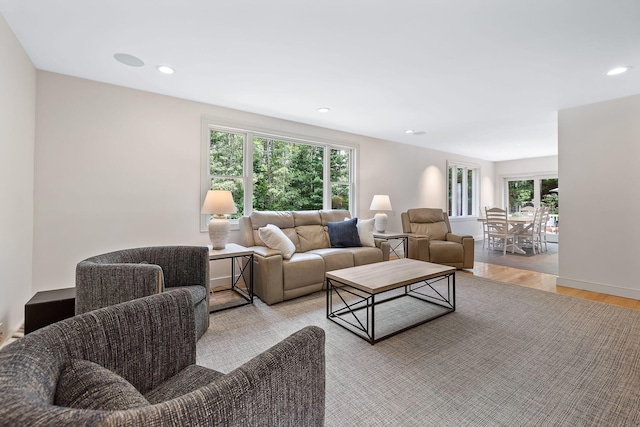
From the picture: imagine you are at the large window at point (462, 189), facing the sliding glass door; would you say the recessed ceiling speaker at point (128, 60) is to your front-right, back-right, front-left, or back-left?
back-right

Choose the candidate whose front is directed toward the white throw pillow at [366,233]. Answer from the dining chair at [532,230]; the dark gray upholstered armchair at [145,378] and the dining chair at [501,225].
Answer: the dark gray upholstered armchair

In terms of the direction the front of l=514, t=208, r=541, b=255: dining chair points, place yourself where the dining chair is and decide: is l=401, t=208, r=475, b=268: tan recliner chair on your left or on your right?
on your left

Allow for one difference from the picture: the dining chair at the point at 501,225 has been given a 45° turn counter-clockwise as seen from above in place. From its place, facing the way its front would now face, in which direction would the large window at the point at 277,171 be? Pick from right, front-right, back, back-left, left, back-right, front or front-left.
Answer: back-left

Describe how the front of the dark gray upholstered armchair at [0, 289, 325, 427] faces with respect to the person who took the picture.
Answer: facing away from the viewer and to the right of the viewer

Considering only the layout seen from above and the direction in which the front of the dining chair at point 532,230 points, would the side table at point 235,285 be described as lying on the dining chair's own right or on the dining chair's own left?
on the dining chair's own left

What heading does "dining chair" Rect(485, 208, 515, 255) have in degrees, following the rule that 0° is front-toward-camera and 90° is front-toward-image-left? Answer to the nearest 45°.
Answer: approximately 225°

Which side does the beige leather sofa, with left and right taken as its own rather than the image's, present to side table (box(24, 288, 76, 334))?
right

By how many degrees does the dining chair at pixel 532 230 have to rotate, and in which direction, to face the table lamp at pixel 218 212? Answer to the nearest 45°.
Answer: approximately 90° to its left

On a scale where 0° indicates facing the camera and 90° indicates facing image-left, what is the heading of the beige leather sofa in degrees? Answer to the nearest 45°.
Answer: approximately 315°

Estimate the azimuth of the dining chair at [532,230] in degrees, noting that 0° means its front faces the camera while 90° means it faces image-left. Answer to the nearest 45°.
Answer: approximately 135°

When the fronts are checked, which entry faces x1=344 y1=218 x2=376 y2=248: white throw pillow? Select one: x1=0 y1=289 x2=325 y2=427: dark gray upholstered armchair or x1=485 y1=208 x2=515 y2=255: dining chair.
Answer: the dark gray upholstered armchair
